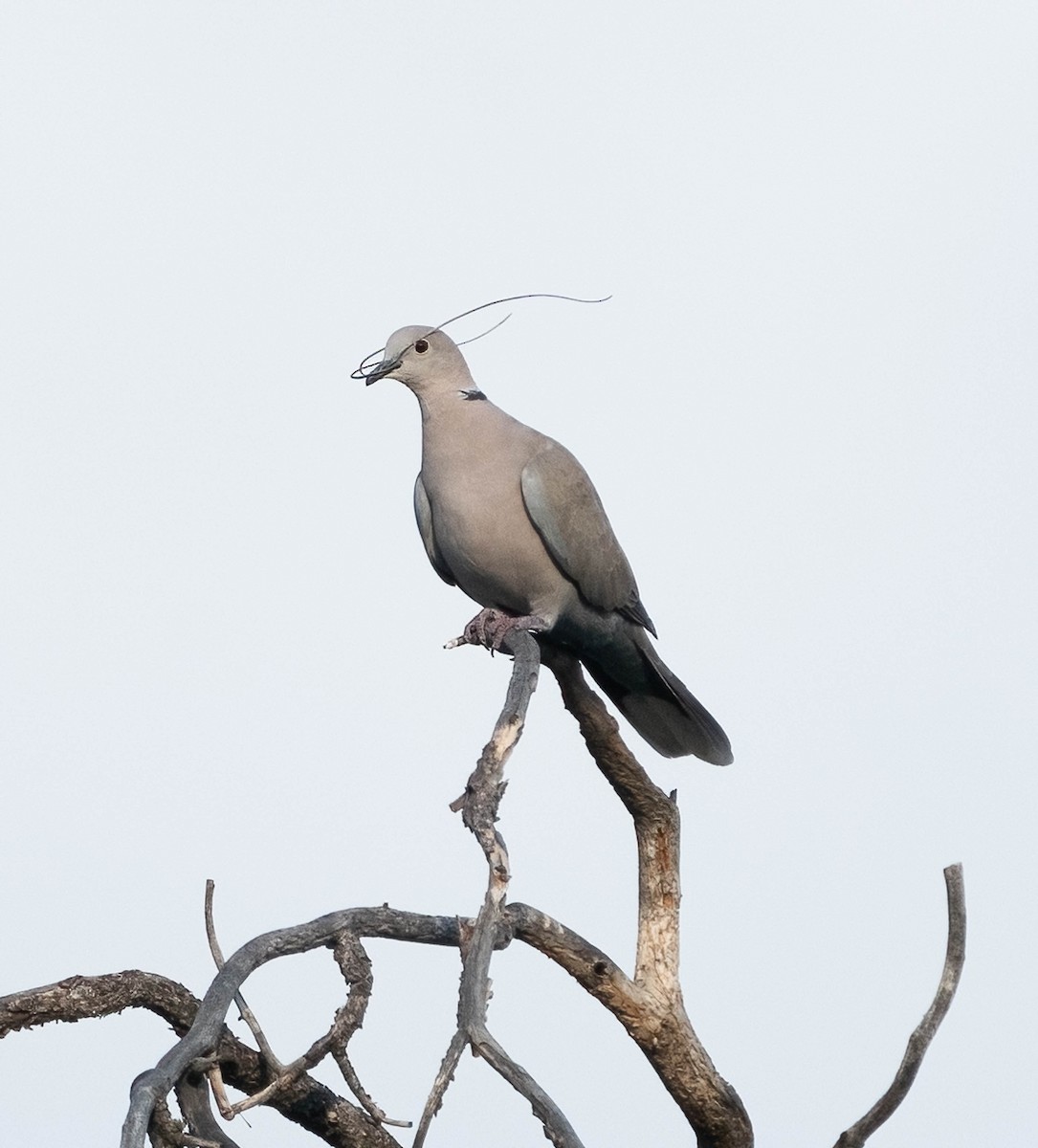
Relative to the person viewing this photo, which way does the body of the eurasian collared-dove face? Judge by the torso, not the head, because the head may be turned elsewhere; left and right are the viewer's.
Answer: facing the viewer and to the left of the viewer

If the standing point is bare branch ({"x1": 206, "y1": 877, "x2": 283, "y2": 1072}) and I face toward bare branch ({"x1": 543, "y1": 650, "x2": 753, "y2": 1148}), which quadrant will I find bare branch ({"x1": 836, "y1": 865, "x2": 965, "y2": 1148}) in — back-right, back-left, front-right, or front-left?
front-right
